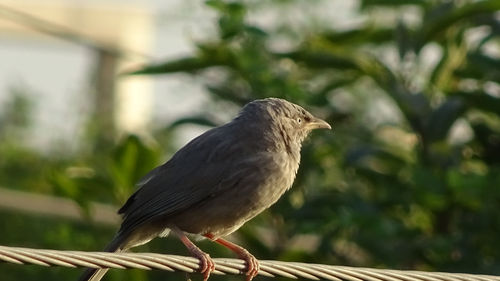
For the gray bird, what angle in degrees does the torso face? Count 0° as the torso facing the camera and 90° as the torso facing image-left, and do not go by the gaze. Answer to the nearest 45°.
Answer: approximately 270°
